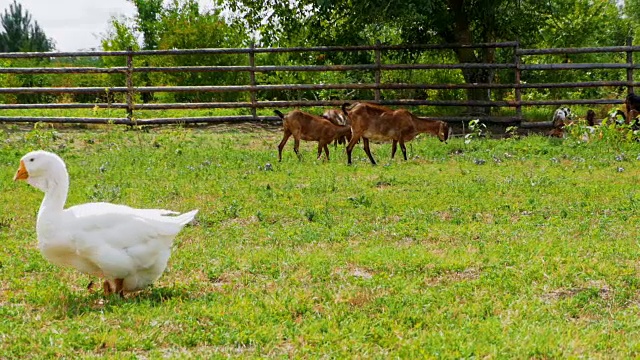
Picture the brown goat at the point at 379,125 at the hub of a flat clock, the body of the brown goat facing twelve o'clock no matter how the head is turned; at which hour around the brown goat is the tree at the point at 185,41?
The tree is roughly at 8 o'clock from the brown goat.

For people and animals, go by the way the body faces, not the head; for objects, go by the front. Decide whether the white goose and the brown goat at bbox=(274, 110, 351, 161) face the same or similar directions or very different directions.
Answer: very different directions

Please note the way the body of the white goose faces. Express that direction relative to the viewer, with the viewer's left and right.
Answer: facing to the left of the viewer

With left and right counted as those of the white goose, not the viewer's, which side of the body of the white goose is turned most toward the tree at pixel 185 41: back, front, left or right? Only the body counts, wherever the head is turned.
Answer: right

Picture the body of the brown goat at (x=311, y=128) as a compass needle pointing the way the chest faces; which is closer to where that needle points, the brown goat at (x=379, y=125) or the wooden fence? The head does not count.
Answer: the brown goat

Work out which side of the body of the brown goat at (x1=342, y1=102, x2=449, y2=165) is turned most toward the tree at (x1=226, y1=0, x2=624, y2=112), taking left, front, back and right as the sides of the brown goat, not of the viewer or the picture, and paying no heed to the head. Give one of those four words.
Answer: left

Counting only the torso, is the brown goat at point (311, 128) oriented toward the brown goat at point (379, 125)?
yes

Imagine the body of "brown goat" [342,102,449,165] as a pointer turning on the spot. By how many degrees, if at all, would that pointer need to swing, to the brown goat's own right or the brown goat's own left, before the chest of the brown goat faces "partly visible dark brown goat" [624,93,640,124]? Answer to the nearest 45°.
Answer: approximately 45° to the brown goat's own left

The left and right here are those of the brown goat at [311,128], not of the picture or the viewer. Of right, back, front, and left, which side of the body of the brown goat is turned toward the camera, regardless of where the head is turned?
right

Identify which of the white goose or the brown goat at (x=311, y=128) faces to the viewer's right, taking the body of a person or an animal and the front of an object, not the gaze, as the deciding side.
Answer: the brown goat

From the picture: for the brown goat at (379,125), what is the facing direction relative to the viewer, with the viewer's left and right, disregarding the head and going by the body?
facing to the right of the viewer
